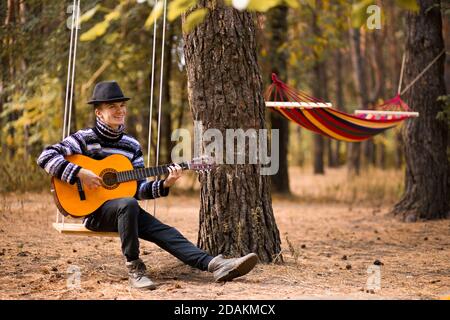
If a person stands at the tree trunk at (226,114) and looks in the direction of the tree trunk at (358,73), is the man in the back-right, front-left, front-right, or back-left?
back-left

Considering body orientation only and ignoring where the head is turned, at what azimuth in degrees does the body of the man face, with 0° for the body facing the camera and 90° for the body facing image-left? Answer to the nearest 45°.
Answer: approximately 315°

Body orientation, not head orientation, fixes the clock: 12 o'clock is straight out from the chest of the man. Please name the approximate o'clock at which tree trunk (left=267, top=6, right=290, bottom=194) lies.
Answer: The tree trunk is roughly at 8 o'clock from the man.

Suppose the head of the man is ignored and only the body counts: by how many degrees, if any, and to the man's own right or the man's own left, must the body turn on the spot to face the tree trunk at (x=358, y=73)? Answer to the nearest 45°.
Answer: approximately 90° to the man's own left

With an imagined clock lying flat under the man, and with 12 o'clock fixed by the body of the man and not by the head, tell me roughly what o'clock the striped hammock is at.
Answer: The striped hammock is roughly at 9 o'clock from the man.

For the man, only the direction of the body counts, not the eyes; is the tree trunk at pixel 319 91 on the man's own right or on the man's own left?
on the man's own left

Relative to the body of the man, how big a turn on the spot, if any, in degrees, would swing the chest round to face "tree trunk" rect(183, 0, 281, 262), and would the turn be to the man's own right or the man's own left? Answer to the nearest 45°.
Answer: approximately 90° to the man's own left

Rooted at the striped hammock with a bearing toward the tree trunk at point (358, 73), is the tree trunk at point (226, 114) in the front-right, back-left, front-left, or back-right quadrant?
back-left

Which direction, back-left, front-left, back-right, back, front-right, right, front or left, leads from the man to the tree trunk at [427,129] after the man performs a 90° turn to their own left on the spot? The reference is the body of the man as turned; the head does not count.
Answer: front
